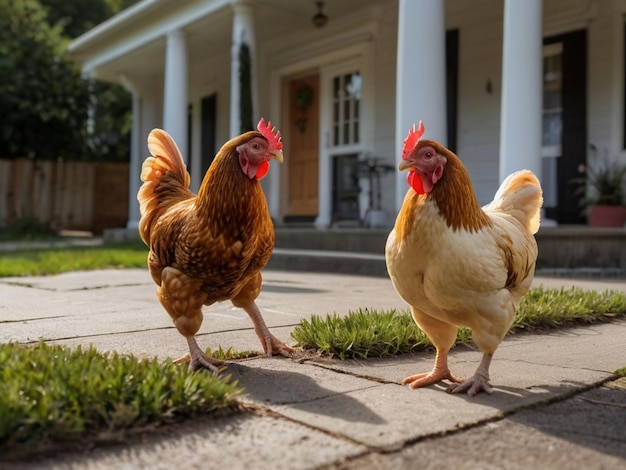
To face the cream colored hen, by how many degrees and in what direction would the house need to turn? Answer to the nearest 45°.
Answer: approximately 45° to its left

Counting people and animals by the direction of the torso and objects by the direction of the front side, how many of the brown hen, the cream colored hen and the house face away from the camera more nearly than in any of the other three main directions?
0

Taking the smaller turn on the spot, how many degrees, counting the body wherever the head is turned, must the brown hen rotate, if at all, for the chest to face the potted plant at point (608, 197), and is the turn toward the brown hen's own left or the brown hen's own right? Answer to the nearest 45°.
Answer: approximately 90° to the brown hen's own left

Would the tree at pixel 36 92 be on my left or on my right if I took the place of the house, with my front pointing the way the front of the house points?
on my right

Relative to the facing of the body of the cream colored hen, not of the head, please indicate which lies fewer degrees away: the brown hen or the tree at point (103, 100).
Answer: the brown hen

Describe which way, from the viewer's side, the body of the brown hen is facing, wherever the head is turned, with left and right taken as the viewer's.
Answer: facing the viewer and to the right of the viewer

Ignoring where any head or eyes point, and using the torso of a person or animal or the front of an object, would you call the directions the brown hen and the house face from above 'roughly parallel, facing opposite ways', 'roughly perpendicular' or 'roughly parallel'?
roughly perpendicular

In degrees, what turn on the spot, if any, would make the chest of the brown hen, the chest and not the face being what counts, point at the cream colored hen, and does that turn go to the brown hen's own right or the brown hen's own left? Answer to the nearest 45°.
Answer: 0° — it already faces it

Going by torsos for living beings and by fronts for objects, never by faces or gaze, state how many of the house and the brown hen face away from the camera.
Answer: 0

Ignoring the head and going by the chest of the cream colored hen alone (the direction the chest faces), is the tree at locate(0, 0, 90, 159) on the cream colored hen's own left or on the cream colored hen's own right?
on the cream colored hen's own right

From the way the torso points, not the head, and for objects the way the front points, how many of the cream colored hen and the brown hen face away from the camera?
0

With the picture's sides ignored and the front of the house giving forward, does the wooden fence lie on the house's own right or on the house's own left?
on the house's own right

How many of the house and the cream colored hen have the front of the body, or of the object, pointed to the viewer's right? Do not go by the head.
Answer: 0

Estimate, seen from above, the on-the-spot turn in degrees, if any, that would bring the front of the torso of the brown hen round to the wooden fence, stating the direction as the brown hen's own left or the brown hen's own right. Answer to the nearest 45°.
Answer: approximately 135° to the brown hen's own left
